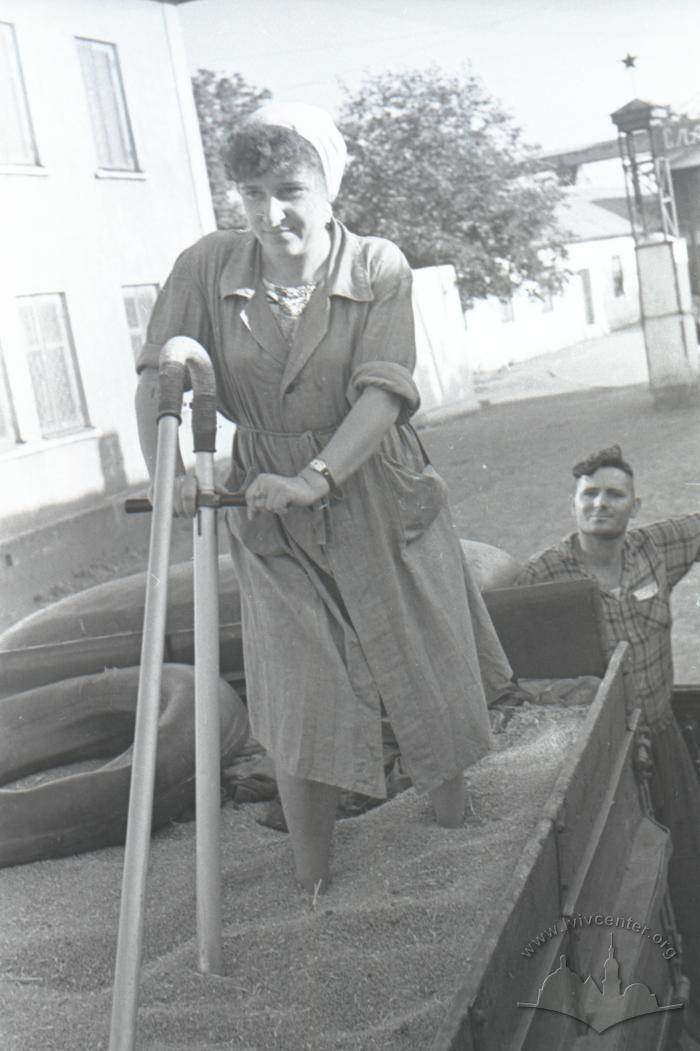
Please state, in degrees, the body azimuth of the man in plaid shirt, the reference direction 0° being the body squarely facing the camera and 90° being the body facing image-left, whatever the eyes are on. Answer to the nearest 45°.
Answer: approximately 0°

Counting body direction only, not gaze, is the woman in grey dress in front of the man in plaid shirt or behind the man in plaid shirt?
in front

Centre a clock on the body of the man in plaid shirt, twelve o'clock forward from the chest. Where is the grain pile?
The grain pile is roughly at 1 o'clock from the man in plaid shirt.
